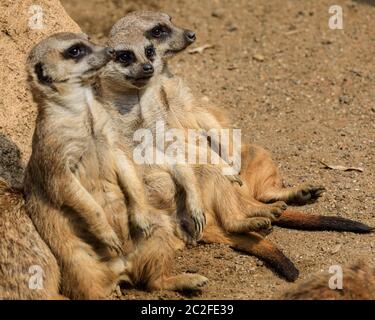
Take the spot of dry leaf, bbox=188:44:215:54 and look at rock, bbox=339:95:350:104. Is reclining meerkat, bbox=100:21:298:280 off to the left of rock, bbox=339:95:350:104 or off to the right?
right

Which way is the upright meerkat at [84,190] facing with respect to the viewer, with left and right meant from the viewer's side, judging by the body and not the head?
facing the viewer and to the right of the viewer

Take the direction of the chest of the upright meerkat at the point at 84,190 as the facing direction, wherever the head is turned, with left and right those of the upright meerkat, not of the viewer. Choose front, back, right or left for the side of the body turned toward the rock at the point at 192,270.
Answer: left

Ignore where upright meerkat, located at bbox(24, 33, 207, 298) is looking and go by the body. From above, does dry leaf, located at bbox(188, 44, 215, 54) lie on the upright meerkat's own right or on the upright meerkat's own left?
on the upright meerkat's own left

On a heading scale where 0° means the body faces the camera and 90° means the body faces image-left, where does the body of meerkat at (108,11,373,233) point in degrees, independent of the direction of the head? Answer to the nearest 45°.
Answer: approximately 270°

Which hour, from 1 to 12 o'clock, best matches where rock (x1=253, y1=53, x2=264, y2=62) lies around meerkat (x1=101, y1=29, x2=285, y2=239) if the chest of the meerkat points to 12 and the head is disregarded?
The rock is roughly at 8 o'clock from the meerkat.

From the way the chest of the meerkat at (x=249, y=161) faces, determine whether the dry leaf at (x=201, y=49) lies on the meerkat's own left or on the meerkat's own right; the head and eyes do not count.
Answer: on the meerkat's own left
